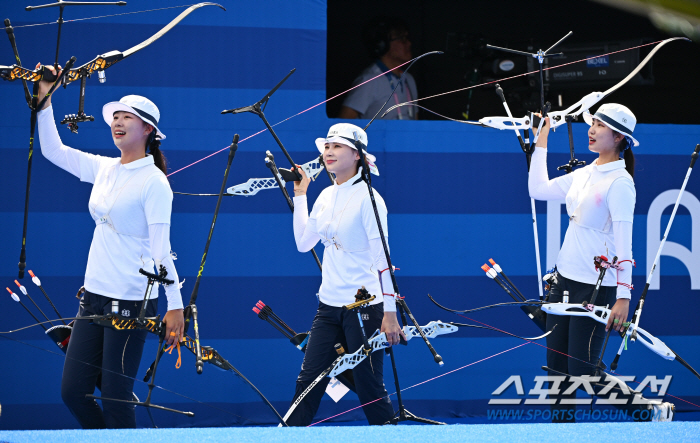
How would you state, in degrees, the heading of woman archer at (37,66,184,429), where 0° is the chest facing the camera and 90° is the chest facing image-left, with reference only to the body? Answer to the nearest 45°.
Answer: approximately 45°

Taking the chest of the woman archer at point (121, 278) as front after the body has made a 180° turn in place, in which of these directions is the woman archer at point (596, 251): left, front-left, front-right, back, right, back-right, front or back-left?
front-right

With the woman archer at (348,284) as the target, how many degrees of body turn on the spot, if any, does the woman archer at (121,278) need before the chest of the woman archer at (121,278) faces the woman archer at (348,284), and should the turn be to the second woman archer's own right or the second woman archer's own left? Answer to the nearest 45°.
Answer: approximately 135° to the second woman archer's own left

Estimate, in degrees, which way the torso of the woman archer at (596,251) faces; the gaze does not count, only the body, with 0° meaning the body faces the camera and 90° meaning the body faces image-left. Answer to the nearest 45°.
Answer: approximately 45°

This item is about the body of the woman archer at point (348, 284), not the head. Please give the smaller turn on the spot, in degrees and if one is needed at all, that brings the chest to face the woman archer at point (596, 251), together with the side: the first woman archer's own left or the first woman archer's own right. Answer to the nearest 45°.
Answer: approximately 135° to the first woman archer's own left

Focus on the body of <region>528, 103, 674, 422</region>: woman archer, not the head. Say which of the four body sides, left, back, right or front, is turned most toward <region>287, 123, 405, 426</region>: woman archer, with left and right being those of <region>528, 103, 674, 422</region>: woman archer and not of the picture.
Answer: front
